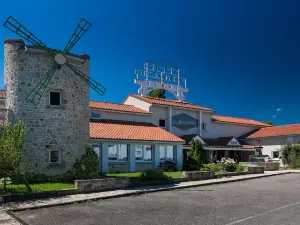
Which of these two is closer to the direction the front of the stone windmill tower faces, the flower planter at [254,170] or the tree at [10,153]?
the tree

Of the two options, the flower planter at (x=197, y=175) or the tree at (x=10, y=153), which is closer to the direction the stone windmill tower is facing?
the tree

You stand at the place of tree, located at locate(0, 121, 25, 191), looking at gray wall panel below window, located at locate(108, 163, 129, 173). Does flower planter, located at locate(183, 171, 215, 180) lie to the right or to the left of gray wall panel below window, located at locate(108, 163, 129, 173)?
right

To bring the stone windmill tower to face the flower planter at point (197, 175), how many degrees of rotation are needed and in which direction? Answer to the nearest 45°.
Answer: approximately 90° to its left

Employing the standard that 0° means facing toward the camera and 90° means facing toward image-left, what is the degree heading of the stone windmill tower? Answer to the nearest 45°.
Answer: approximately 0°

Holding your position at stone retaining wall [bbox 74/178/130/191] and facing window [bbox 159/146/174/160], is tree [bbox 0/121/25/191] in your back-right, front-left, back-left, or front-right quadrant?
back-left
